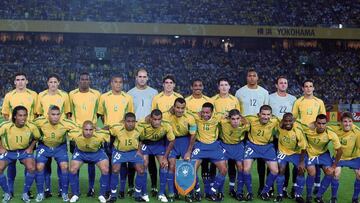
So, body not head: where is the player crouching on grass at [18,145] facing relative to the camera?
toward the camera

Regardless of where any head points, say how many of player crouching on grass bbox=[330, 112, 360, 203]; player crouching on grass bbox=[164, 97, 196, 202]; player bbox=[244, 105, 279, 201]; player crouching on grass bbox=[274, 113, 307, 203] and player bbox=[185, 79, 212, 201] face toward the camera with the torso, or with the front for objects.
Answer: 5

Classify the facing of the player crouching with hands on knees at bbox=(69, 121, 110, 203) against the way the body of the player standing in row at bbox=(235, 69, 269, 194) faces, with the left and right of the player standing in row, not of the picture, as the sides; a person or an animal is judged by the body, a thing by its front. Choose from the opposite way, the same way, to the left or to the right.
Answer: the same way

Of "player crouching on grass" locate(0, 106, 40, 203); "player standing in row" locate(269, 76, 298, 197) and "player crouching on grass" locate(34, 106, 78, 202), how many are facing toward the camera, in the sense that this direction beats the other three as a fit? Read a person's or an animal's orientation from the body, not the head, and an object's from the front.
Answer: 3

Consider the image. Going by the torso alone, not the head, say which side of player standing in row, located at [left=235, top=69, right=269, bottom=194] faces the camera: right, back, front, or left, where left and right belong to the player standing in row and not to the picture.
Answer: front

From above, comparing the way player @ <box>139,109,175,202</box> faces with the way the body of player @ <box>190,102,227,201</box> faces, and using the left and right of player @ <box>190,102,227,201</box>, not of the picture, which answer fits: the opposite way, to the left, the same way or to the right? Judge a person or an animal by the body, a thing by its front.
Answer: the same way

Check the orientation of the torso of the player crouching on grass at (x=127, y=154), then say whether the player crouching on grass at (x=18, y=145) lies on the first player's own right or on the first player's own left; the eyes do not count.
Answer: on the first player's own right

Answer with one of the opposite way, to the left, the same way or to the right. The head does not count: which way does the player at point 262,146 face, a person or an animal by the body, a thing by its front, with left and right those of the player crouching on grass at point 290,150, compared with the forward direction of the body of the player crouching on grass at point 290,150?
the same way

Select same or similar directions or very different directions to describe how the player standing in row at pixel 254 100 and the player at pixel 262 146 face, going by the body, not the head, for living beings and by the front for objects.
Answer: same or similar directions

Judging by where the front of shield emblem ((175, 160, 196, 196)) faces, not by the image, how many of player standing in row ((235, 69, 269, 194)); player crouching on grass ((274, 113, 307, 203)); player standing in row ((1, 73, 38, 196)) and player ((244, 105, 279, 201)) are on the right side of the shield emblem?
1

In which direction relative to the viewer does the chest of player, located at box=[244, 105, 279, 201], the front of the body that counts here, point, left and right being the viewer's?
facing the viewer

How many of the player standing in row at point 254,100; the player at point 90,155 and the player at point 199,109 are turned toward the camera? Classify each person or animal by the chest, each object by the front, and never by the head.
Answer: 3

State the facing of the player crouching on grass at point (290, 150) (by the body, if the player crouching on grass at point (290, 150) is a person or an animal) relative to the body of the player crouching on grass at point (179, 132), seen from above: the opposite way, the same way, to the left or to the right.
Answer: the same way

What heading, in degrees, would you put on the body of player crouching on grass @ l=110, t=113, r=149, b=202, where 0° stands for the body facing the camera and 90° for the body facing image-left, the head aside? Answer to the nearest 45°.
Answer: approximately 0°
